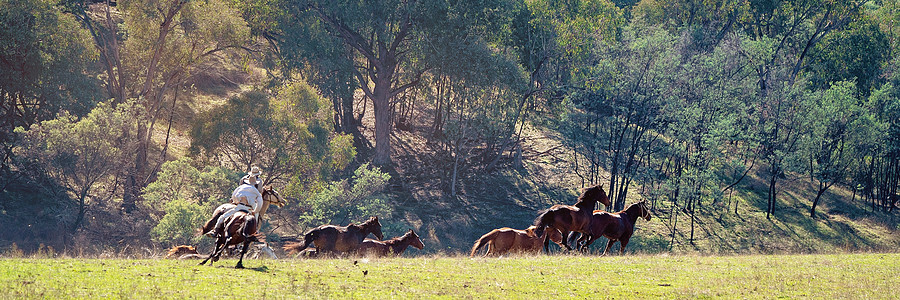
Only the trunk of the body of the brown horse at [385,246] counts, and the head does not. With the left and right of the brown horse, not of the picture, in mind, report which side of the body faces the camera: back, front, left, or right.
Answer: right

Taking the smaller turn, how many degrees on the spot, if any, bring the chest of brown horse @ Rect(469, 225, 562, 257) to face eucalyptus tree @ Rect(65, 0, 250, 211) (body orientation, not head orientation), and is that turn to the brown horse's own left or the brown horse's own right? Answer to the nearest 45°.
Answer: approximately 135° to the brown horse's own left

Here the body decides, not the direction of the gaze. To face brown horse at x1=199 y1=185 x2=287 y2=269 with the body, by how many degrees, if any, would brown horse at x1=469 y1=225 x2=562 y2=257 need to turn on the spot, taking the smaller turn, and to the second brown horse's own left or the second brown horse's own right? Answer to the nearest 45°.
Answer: approximately 135° to the second brown horse's own right

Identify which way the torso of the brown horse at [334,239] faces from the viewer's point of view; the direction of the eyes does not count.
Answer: to the viewer's right

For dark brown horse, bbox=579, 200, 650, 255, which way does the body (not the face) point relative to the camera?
to the viewer's right

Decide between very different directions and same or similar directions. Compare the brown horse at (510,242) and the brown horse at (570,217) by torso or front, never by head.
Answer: same or similar directions

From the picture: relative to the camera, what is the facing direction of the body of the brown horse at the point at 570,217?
to the viewer's right

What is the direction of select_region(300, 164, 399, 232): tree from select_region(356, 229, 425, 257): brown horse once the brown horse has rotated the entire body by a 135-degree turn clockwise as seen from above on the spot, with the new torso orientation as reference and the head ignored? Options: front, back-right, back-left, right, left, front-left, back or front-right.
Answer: back-right

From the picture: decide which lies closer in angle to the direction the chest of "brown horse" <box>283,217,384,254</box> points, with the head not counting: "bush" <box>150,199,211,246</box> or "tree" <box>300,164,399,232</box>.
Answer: the tree

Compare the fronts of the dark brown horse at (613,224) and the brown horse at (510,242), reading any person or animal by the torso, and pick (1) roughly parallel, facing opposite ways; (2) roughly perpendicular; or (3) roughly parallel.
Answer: roughly parallel

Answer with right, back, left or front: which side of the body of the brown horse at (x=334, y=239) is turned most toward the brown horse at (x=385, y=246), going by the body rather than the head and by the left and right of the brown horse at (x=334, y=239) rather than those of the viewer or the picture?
front

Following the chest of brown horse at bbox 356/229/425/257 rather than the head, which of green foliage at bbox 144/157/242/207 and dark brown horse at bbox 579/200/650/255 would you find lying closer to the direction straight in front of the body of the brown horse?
the dark brown horse

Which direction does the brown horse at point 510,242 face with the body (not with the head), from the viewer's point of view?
to the viewer's right
